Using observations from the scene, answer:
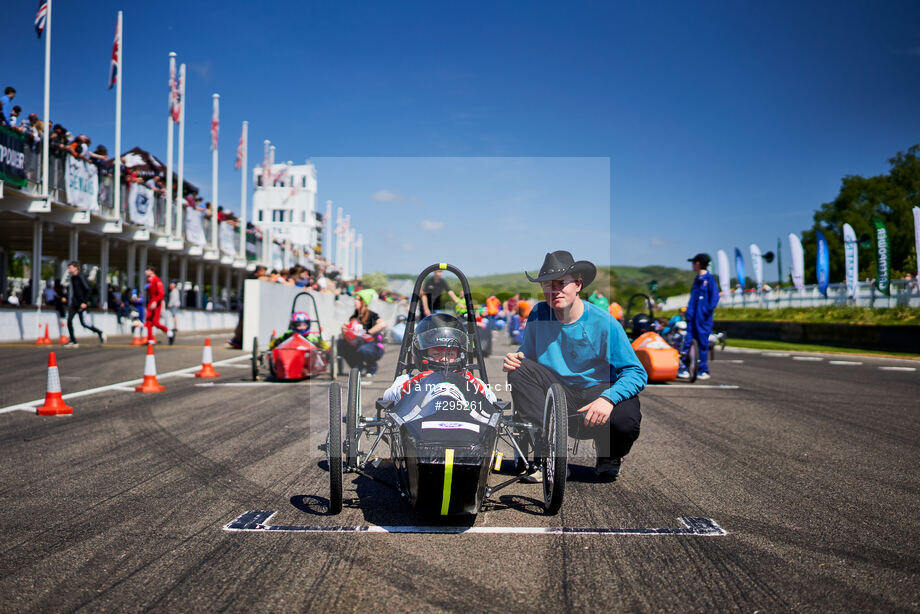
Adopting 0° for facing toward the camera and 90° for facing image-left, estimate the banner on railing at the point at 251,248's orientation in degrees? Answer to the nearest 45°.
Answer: approximately 315°

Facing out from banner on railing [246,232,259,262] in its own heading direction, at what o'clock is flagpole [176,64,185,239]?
The flagpole is roughly at 2 o'clock from the banner on railing.

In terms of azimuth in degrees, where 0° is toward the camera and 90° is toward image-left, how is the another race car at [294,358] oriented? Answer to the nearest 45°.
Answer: approximately 0°

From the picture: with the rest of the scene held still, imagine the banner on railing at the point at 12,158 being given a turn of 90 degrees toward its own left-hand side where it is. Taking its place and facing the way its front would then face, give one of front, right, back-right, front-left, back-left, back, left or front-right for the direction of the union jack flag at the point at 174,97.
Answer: front

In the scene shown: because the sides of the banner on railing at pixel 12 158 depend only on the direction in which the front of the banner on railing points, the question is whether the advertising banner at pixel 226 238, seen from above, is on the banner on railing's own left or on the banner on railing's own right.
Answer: on the banner on railing's own left

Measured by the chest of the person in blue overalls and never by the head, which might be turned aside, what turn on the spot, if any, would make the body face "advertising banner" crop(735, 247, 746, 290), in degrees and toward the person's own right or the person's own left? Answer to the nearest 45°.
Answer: approximately 90° to the person's own right

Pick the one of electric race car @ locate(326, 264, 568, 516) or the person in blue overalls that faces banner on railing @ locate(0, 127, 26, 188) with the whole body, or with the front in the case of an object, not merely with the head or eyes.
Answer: the person in blue overalls

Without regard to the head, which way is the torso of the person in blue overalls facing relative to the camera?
to the viewer's left

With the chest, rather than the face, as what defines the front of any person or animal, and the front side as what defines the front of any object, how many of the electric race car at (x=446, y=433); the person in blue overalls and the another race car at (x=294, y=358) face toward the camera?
2

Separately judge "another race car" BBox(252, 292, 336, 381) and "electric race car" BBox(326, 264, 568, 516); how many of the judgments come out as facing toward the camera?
2

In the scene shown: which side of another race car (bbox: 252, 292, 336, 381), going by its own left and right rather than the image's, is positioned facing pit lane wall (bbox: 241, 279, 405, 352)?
back
